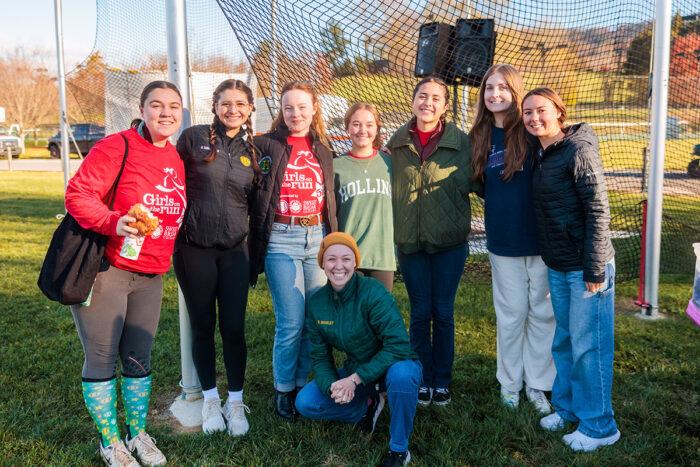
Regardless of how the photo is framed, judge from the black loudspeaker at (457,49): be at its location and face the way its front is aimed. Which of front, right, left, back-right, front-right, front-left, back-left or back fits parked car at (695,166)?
back-left

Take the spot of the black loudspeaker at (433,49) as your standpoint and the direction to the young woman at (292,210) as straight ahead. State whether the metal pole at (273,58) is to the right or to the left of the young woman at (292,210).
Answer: right

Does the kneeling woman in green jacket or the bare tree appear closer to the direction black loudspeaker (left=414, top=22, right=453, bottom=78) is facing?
the kneeling woman in green jacket

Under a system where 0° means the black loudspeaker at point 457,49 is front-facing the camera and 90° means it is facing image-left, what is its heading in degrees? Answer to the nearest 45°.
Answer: approximately 0°

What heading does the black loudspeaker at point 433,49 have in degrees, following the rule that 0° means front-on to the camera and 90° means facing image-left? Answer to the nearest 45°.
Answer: approximately 45°

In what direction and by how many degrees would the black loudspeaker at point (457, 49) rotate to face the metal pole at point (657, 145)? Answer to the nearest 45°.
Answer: approximately 90° to its left

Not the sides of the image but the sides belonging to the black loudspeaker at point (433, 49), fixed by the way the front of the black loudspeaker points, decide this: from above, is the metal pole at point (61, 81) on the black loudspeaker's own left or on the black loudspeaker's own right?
on the black loudspeaker's own right

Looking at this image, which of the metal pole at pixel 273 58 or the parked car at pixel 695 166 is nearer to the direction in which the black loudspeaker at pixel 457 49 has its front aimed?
the metal pole
